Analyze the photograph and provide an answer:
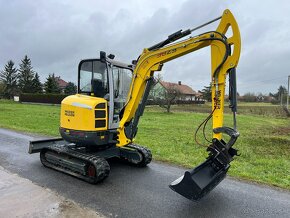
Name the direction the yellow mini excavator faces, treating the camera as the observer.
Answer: facing the viewer and to the right of the viewer

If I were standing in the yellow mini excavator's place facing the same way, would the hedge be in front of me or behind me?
behind
